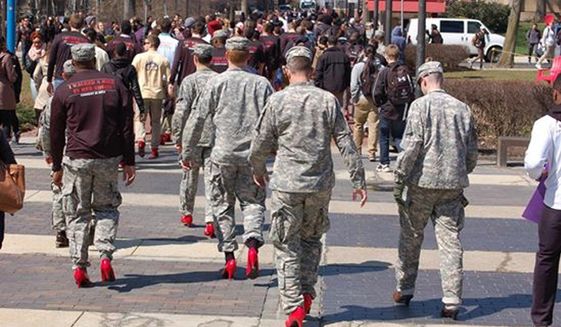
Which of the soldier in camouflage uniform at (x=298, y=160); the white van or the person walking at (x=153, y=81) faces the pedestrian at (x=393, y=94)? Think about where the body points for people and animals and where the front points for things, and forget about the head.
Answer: the soldier in camouflage uniform

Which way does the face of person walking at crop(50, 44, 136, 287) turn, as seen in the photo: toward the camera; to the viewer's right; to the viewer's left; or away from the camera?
away from the camera

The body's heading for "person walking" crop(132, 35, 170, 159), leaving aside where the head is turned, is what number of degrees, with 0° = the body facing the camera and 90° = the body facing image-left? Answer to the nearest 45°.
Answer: approximately 180°

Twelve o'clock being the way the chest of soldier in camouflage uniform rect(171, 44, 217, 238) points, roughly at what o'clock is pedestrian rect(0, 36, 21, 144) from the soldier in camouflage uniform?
The pedestrian is roughly at 11 o'clock from the soldier in camouflage uniform.

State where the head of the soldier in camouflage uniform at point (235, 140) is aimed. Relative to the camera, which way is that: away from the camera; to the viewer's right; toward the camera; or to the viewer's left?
away from the camera

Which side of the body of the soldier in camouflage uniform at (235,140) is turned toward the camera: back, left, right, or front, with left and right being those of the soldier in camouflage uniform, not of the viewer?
back

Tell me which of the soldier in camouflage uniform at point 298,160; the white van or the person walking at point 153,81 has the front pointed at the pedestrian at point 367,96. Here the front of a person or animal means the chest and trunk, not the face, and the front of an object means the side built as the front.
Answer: the soldier in camouflage uniform

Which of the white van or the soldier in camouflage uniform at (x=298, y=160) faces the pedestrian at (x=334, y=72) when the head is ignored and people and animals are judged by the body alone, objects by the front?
the soldier in camouflage uniform

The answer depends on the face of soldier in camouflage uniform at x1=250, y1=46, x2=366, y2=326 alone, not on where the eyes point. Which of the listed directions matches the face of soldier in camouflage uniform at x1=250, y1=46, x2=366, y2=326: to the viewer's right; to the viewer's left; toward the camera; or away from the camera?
away from the camera

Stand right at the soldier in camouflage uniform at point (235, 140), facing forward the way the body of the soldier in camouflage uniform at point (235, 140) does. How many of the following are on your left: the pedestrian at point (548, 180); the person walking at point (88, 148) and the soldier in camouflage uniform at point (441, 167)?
1

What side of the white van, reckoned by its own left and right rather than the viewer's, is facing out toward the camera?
right

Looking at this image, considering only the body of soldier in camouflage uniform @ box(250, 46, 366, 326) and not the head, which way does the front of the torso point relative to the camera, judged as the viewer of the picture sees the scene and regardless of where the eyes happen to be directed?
away from the camera

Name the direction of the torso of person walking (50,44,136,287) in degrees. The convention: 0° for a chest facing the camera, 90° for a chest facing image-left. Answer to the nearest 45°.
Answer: approximately 180°
